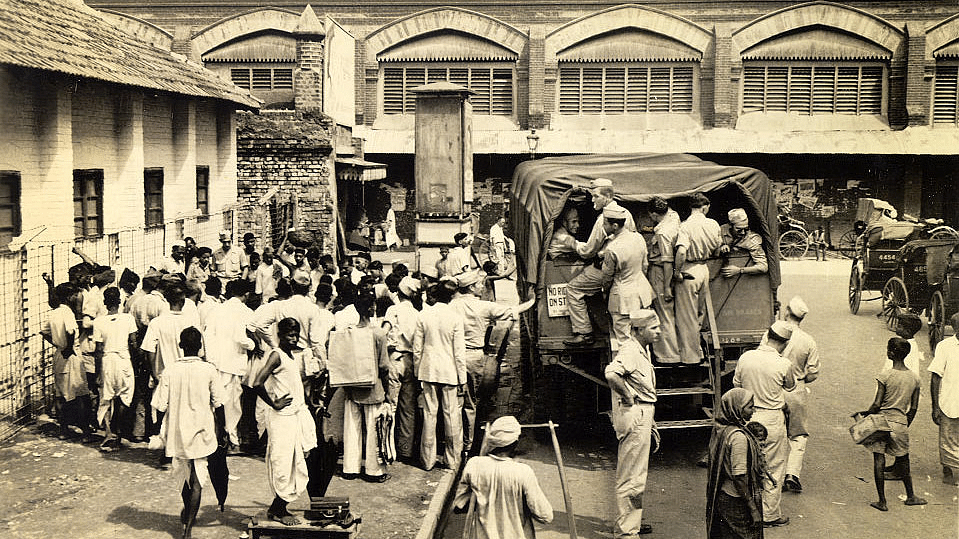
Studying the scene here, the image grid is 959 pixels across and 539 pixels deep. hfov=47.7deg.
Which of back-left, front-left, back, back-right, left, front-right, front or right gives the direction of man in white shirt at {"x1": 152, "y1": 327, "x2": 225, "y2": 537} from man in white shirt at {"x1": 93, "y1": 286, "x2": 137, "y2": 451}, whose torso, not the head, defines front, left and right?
back

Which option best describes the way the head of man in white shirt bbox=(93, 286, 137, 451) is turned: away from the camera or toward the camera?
away from the camera

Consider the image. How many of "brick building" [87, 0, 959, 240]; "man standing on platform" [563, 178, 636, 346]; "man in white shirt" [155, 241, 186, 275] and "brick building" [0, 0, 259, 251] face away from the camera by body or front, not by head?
0

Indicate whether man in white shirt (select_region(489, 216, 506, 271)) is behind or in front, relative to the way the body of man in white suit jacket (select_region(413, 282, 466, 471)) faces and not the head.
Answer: in front

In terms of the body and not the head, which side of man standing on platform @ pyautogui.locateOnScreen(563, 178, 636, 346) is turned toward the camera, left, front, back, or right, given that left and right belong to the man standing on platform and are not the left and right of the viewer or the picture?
left

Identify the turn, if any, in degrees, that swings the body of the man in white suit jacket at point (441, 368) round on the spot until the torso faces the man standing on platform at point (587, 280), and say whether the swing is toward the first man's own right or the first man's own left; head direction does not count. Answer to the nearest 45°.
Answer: approximately 90° to the first man's own right

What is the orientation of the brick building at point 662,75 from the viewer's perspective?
toward the camera

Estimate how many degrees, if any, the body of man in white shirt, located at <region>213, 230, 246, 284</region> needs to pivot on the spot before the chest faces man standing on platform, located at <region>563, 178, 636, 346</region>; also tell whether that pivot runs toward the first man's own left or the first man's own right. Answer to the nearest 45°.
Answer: approximately 45° to the first man's own left

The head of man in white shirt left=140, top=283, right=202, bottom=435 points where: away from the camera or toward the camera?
away from the camera

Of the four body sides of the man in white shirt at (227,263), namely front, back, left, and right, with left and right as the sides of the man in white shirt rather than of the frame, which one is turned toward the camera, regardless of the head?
front

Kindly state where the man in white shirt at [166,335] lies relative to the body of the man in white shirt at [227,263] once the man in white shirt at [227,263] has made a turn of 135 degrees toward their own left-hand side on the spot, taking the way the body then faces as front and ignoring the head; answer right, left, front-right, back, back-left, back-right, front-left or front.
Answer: back-right

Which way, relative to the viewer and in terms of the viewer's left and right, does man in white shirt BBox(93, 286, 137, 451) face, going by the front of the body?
facing away from the viewer

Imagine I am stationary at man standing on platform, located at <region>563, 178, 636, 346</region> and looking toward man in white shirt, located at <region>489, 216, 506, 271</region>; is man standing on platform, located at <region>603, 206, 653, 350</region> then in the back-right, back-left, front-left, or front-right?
back-right

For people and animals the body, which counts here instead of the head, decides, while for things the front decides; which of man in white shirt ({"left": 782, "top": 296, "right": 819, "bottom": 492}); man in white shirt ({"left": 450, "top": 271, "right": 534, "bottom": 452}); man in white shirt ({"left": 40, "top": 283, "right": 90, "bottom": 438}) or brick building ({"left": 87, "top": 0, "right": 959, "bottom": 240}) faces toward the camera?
the brick building

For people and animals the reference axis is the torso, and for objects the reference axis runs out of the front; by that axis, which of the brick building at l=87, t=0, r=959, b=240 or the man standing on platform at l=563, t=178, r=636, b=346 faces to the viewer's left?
the man standing on platform
